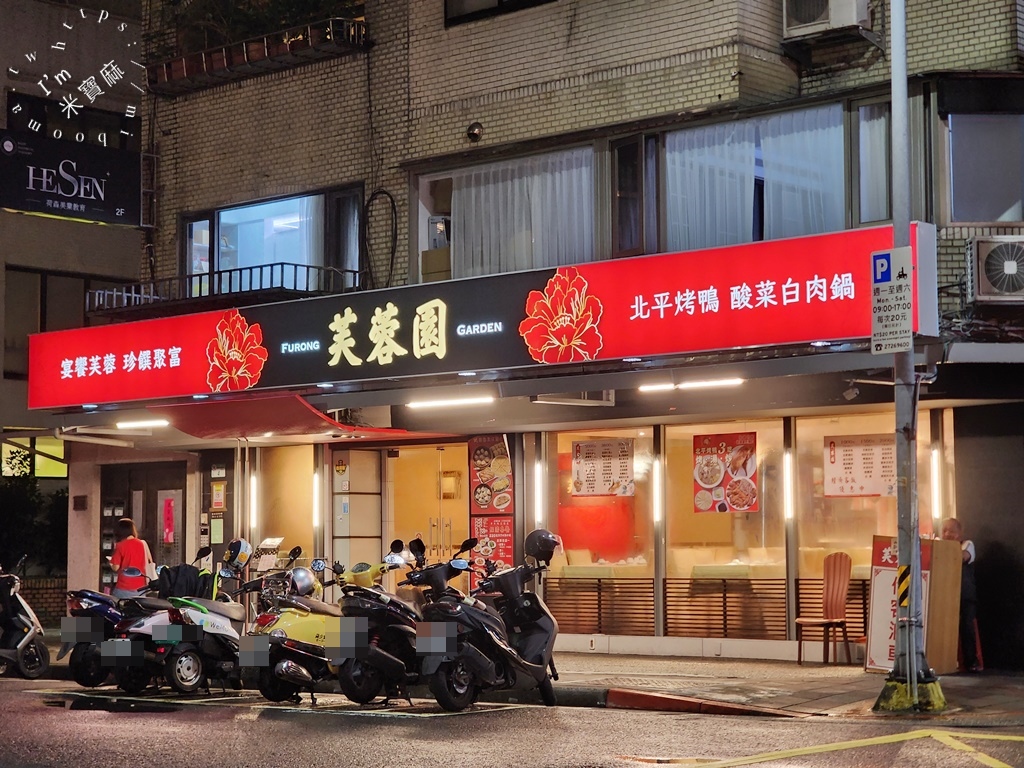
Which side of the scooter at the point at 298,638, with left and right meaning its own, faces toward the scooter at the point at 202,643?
left

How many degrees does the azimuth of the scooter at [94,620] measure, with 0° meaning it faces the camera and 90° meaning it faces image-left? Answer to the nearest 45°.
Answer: approximately 225°

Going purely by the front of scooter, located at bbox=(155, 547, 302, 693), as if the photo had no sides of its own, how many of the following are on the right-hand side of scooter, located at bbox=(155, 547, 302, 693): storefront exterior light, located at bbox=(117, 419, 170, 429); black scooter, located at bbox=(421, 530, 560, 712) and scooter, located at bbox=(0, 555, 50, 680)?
1

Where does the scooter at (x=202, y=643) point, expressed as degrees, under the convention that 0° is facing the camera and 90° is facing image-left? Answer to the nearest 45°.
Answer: approximately 225°

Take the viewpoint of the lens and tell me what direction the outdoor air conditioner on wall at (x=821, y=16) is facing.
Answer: facing the viewer and to the left of the viewer

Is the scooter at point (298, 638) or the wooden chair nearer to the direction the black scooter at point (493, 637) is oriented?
the wooden chair

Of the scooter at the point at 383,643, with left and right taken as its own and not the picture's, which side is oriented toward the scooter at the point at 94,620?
left

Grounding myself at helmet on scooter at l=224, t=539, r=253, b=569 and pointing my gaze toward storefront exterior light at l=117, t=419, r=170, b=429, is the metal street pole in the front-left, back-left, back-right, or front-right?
back-right

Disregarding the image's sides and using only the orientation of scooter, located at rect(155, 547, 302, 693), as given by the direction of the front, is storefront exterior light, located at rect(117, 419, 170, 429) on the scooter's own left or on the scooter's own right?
on the scooter's own left

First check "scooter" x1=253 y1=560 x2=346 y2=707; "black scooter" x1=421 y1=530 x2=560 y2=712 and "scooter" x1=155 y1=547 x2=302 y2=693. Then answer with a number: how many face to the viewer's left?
0

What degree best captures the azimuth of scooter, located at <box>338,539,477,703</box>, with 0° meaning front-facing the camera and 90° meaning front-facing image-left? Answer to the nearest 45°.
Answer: approximately 225°

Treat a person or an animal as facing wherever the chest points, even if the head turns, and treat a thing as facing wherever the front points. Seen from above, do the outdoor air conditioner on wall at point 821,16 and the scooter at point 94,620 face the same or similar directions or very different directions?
very different directions

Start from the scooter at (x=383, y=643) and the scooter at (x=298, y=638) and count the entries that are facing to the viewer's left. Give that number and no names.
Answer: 0

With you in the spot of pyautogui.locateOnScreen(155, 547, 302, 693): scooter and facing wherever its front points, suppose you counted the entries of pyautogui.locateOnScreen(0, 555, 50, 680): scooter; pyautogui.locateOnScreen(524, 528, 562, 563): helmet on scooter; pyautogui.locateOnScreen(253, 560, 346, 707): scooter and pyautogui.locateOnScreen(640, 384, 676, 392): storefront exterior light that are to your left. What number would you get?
1

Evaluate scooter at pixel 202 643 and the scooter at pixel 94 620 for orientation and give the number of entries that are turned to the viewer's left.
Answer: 0

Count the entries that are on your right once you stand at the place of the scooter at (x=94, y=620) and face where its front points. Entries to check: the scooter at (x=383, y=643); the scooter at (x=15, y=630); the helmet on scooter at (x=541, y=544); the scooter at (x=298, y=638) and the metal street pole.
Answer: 4

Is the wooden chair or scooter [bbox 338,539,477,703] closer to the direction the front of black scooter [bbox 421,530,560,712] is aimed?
the wooden chair

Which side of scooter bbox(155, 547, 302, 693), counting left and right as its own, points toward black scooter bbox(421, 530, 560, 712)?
right

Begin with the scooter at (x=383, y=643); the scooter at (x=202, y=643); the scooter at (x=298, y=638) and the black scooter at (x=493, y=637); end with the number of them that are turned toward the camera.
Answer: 0

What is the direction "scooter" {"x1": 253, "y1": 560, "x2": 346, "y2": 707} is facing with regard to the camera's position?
facing away from the viewer and to the right of the viewer
